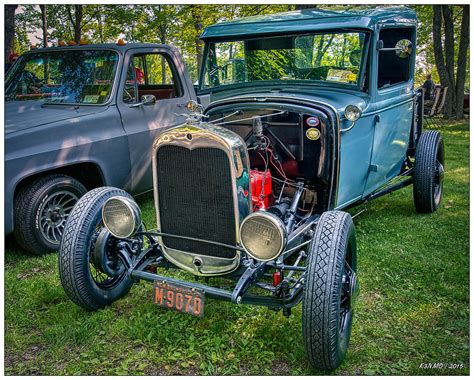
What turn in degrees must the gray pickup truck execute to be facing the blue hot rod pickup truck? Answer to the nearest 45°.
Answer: approximately 90° to its left

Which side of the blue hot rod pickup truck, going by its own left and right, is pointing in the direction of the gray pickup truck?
right

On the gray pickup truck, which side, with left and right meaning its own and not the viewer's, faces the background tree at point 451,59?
back

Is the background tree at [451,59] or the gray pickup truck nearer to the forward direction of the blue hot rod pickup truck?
the gray pickup truck

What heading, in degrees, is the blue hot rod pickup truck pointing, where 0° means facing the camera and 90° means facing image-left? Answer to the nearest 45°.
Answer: approximately 45°

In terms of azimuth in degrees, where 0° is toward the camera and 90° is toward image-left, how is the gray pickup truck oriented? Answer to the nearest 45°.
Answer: approximately 45°

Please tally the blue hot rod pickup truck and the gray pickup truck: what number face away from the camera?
0

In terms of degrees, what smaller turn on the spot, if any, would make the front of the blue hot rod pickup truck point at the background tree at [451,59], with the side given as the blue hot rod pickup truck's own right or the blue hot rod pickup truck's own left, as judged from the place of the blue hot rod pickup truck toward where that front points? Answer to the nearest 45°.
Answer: approximately 180°

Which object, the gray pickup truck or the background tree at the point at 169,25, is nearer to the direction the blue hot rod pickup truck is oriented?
the gray pickup truck
